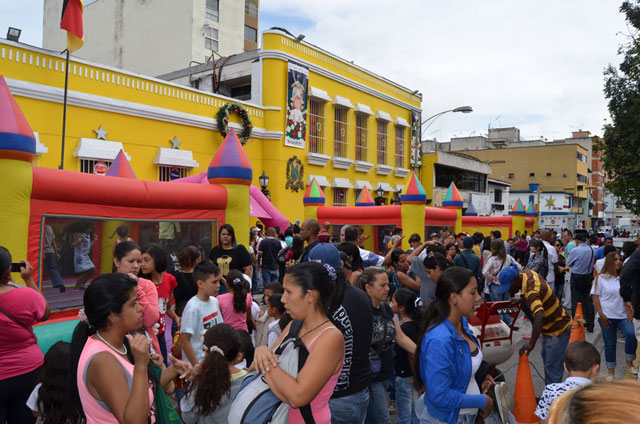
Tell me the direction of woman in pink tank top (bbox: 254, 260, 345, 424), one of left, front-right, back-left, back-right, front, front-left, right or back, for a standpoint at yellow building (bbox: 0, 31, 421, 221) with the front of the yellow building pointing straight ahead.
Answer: front-right

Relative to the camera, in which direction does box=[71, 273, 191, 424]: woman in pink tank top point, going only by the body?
to the viewer's right

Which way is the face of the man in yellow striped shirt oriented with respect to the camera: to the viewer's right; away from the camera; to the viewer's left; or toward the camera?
to the viewer's left

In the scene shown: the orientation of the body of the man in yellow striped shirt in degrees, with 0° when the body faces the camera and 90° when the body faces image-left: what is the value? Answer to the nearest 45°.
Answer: approximately 90°

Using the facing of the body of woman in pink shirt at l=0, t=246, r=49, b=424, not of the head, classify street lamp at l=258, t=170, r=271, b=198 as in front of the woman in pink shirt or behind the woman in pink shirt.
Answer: in front

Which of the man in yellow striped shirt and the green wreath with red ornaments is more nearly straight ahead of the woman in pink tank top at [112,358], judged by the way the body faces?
the man in yellow striped shirt

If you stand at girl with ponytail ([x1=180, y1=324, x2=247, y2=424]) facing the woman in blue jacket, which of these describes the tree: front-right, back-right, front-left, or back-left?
front-left

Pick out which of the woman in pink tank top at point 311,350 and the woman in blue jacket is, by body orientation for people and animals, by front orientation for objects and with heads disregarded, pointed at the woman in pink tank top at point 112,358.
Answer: the woman in pink tank top at point 311,350

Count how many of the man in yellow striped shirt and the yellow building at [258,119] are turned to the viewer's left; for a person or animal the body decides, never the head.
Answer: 1

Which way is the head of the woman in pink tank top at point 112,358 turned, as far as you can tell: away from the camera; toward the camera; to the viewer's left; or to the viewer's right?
to the viewer's right

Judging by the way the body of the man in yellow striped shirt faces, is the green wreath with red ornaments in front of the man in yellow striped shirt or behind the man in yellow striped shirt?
in front

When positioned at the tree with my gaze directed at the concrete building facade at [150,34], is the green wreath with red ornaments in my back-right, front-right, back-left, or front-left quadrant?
front-left
